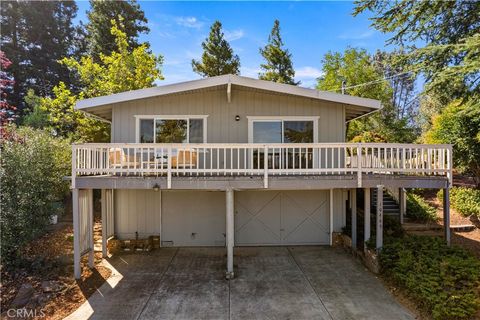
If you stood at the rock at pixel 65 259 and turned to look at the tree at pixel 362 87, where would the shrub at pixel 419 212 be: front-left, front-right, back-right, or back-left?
front-right

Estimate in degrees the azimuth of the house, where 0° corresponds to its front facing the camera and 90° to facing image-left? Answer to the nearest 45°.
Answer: approximately 0°

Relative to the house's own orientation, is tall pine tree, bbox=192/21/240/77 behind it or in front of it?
behind

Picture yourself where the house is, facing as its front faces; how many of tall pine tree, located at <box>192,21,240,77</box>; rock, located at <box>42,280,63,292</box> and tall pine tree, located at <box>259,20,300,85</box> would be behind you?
2

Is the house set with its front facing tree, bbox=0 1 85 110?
no

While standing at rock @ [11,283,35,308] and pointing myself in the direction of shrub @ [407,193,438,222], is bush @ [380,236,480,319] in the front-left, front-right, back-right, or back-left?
front-right

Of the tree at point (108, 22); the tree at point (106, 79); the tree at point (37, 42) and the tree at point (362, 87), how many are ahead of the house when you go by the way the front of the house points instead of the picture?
0

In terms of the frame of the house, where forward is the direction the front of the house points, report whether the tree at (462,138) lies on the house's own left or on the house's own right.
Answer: on the house's own left

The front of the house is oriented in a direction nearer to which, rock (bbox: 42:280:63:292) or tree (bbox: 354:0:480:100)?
the rock

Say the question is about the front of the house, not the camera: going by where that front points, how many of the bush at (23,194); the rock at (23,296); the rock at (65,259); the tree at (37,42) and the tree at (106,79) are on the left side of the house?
0

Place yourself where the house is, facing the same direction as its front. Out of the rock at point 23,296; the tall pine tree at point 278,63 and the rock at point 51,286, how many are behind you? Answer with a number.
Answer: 1

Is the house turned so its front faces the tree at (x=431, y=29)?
no

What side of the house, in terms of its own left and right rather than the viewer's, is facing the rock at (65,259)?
right

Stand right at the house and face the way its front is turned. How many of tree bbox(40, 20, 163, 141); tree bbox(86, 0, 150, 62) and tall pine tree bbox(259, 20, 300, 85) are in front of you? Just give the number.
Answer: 0

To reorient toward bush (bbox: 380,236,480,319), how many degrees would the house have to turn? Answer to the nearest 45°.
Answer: approximately 45° to its left

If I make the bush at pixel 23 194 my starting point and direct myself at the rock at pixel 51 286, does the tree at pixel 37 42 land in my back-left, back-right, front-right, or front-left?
back-left

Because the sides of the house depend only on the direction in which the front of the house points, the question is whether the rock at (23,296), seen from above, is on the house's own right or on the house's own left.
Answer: on the house's own right

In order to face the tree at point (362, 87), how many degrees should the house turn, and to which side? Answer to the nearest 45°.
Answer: approximately 135° to its left

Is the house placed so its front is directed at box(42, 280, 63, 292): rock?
no

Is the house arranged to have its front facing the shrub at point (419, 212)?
no

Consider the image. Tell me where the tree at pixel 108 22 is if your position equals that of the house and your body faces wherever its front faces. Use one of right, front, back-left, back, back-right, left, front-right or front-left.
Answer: back-right

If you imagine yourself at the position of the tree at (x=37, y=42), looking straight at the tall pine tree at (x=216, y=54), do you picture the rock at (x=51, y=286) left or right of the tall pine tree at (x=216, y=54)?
right
